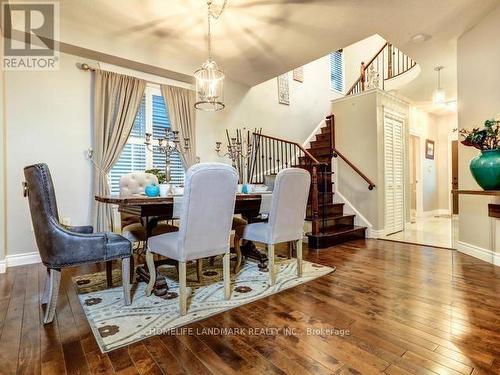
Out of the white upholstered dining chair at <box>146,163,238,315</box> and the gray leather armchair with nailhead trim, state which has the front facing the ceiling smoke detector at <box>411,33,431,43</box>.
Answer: the gray leather armchair with nailhead trim

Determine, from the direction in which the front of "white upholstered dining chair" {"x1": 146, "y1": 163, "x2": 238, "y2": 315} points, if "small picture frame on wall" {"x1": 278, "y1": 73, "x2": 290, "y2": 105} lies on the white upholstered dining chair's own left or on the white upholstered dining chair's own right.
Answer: on the white upholstered dining chair's own right

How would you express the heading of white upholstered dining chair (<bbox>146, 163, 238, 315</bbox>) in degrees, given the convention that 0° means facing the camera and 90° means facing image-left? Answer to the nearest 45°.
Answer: approximately 135°

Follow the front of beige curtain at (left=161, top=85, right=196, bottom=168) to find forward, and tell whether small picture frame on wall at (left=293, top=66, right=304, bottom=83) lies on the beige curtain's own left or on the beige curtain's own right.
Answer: on the beige curtain's own left

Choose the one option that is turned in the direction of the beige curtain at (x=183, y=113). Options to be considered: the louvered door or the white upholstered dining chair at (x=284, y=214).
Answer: the white upholstered dining chair

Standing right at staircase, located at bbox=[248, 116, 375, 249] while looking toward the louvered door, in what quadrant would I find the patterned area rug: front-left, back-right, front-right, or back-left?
back-right

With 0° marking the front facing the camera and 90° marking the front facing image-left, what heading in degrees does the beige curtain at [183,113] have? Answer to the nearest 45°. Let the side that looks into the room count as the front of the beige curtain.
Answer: approximately 315°

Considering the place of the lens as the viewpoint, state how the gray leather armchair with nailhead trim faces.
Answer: facing to the right of the viewer

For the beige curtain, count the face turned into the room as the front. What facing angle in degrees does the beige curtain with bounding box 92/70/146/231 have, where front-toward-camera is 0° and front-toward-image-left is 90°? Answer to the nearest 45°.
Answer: approximately 315°
